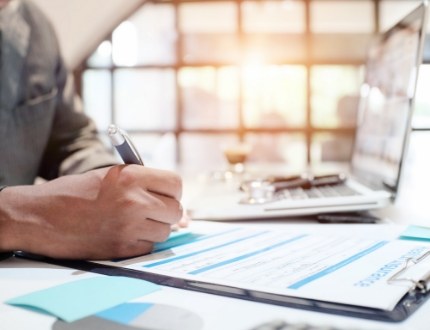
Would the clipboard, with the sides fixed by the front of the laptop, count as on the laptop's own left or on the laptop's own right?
on the laptop's own left

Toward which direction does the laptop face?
to the viewer's left

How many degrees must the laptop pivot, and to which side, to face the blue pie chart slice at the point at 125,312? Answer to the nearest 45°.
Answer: approximately 90° to its left
